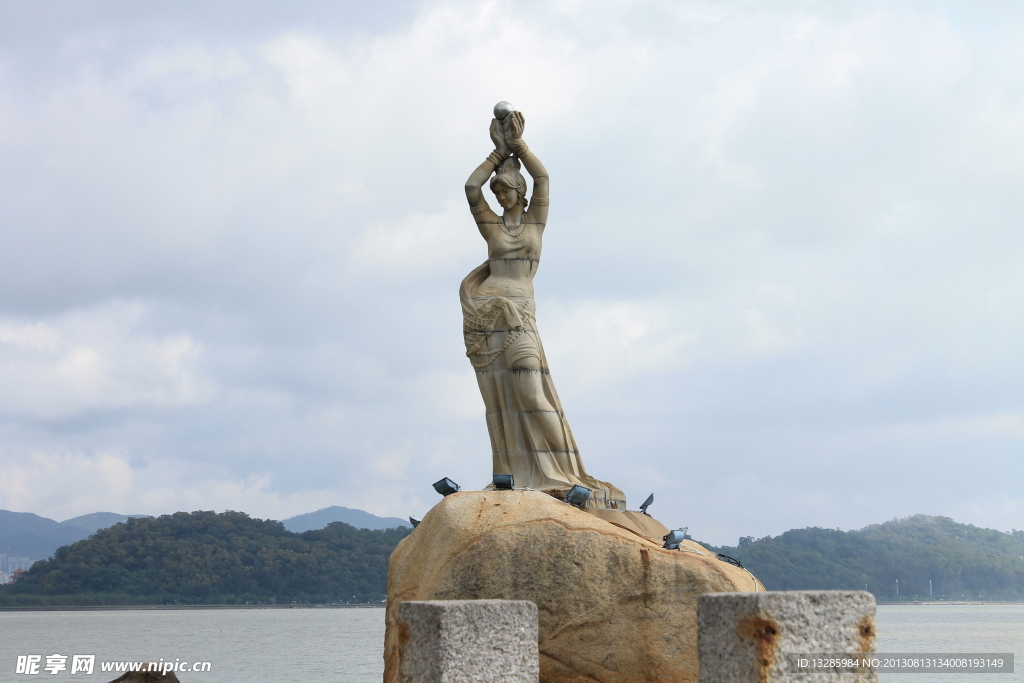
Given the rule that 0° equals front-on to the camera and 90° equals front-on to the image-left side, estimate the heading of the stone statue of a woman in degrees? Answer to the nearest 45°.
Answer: approximately 0°
